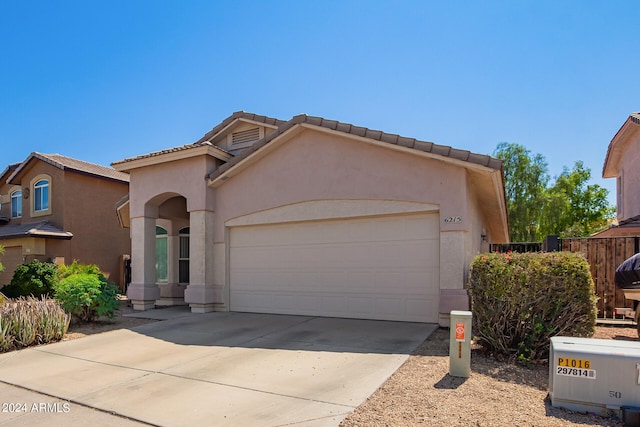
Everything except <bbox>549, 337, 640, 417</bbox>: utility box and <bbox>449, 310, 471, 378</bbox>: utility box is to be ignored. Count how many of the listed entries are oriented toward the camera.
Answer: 2

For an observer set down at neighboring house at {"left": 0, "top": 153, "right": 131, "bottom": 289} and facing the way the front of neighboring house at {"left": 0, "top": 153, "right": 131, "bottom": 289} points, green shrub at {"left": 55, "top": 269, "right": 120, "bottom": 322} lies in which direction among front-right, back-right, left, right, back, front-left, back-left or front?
front-left

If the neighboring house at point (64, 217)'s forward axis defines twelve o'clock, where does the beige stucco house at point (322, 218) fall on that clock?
The beige stucco house is roughly at 10 o'clock from the neighboring house.

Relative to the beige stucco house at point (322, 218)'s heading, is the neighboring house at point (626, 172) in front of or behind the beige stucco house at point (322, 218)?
behind

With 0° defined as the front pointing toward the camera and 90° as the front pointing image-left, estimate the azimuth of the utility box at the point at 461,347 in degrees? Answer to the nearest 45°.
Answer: approximately 0°

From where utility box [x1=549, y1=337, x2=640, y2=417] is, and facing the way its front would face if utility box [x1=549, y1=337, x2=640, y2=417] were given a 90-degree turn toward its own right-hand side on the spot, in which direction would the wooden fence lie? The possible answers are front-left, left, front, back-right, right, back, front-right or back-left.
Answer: right

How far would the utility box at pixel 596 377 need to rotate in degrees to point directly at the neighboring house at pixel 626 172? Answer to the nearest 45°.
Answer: approximately 180°
